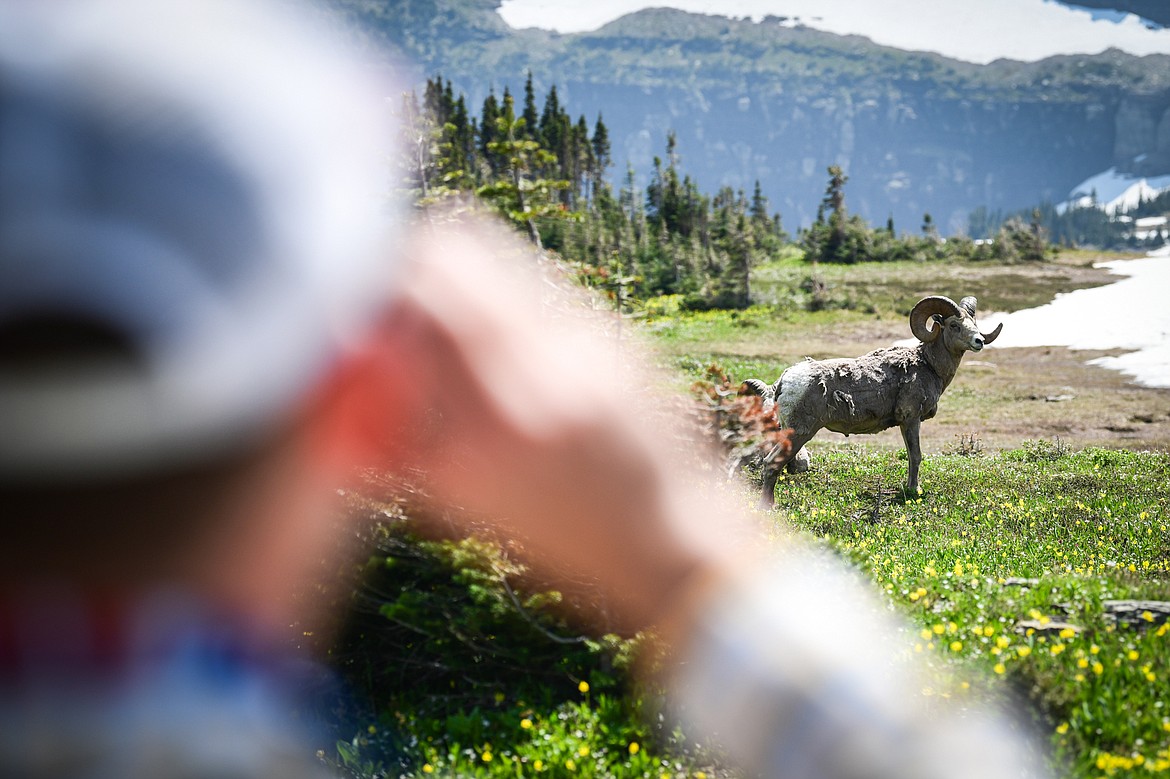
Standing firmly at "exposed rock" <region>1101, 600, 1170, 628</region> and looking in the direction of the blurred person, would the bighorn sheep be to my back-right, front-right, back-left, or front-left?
back-right

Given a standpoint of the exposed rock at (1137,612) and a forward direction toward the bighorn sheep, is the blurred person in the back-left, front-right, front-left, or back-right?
back-left

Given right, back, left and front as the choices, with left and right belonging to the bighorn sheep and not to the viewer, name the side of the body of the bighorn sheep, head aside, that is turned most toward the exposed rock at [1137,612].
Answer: right

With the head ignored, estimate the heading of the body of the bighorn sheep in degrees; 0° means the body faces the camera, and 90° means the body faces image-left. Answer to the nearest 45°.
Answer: approximately 270°

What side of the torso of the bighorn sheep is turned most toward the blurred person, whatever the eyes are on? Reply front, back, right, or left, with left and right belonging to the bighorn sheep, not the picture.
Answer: right
